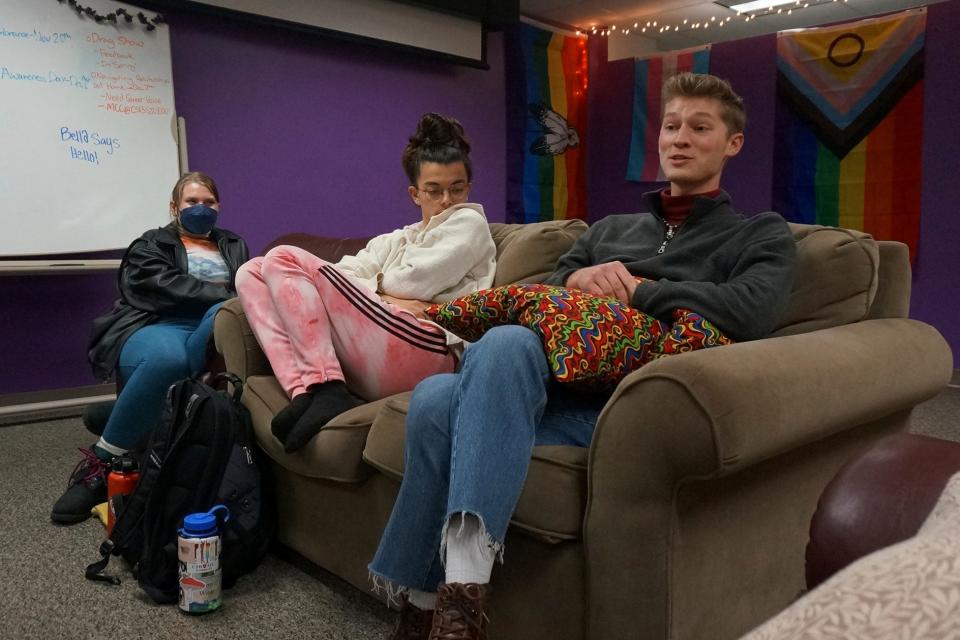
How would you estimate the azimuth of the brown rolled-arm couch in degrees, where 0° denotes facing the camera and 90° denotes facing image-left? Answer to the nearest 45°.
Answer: approximately 45°

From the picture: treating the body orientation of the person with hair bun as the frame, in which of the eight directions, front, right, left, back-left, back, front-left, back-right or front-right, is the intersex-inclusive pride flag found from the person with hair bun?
back

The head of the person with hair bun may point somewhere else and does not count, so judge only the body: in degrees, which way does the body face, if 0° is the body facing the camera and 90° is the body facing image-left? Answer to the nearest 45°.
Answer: approximately 45°

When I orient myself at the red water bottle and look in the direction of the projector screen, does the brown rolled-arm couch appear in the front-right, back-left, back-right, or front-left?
back-right

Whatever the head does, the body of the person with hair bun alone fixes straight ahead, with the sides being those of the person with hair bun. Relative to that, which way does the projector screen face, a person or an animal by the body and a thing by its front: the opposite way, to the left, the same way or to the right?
to the left
